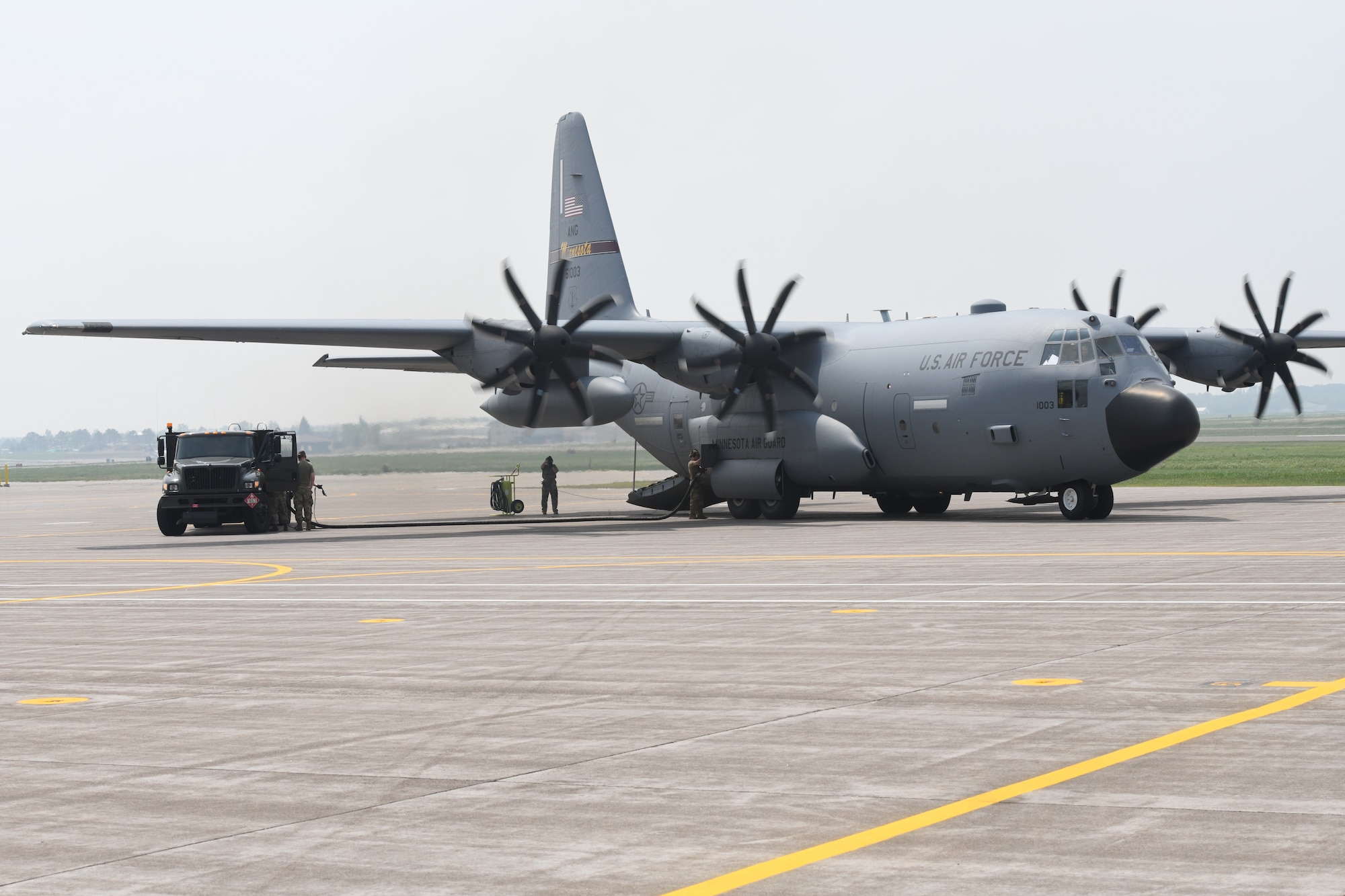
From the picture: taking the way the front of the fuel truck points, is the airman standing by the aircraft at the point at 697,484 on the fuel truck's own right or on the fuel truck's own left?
on the fuel truck's own left

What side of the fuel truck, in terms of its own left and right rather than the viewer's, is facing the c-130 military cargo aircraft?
left

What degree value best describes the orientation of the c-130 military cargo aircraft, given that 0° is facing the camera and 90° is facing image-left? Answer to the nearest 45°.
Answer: approximately 315°

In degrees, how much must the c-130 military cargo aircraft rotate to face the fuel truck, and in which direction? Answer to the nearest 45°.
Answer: approximately 135° to its right

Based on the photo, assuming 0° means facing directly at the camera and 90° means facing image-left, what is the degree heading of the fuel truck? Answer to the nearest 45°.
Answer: approximately 0°

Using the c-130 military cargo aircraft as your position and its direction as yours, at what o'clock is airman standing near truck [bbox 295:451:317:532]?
The airman standing near truck is roughly at 5 o'clock from the c-130 military cargo aircraft.

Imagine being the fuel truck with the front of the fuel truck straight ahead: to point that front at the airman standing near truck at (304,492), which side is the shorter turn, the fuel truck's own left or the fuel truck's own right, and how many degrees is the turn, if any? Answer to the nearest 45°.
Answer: approximately 90° to the fuel truck's own left
